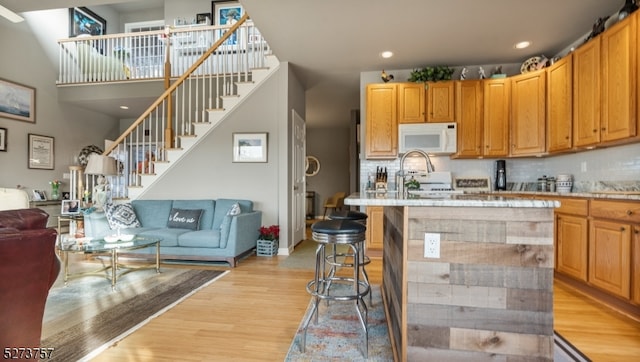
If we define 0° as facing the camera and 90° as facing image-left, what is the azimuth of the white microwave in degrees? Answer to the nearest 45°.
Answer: approximately 0°

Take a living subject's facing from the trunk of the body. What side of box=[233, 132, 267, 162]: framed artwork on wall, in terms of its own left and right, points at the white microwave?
left

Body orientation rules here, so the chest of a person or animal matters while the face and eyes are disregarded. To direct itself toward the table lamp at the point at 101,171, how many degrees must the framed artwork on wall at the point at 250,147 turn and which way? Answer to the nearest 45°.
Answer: approximately 90° to its right

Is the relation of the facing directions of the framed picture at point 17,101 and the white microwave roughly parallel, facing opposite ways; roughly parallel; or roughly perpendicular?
roughly perpendicular

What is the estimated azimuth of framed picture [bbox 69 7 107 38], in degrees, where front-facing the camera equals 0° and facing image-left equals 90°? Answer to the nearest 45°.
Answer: approximately 315°

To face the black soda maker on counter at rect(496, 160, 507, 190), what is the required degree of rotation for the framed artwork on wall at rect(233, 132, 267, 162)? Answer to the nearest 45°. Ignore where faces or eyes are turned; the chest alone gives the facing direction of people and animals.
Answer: approximately 90° to its left

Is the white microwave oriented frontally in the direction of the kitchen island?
yes

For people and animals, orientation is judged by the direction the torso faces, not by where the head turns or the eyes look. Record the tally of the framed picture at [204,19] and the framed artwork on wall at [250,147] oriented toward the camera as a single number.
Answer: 2

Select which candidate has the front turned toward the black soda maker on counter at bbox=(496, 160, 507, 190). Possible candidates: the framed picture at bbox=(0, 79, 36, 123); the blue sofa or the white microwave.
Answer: the framed picture

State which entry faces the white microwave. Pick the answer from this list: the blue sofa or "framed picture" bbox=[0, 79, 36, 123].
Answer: the framed picture

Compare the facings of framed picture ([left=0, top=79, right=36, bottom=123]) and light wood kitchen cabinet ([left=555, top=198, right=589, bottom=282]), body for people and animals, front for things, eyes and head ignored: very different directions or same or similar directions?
very different directions

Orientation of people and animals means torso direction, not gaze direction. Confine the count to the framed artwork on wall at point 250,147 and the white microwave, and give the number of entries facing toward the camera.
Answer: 2

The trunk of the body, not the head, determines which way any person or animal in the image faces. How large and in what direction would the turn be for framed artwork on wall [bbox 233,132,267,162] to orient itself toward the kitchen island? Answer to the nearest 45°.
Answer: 0° — it already faces it

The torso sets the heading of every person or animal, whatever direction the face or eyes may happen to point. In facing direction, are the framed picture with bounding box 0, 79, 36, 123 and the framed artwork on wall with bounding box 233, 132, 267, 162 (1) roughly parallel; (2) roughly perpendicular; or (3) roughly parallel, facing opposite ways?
roughly perpendicular
